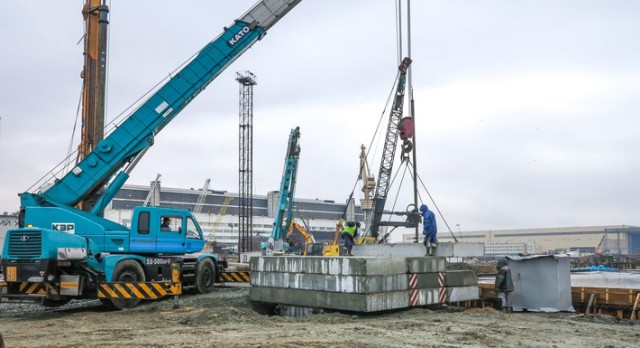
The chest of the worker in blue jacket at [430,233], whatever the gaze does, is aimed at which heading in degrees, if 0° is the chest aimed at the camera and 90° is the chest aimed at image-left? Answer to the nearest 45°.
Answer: approximately 90°

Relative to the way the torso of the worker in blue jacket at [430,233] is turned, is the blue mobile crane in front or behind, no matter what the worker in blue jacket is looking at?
in front

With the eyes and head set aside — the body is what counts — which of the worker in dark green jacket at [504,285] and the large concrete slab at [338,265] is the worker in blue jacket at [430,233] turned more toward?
the large concrete slab

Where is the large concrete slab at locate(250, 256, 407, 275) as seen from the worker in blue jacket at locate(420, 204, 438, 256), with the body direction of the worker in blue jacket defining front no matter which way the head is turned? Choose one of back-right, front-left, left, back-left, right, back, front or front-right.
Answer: front-left

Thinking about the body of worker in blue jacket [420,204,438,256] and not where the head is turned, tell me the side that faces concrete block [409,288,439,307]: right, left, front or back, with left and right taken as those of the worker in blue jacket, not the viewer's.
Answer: left

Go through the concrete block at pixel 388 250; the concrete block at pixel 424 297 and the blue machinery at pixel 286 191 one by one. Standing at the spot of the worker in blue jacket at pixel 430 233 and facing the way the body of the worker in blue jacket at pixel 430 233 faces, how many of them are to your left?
1

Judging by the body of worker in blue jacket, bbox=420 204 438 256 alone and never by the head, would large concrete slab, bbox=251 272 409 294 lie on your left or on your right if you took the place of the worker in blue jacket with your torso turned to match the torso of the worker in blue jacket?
on your left

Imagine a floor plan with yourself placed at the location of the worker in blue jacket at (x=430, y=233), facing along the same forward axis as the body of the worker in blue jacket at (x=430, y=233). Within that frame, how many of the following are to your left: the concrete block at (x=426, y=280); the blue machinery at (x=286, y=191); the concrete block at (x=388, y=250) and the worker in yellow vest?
1
